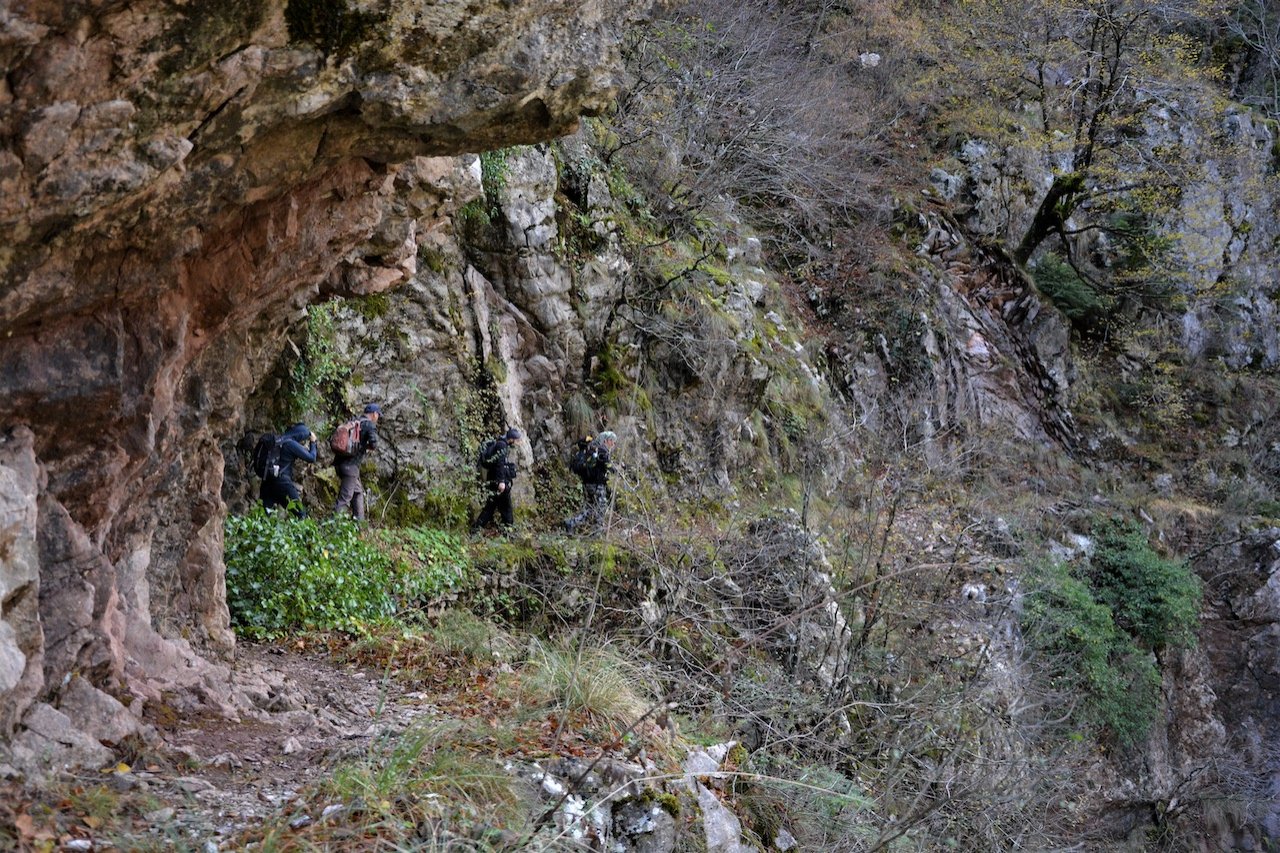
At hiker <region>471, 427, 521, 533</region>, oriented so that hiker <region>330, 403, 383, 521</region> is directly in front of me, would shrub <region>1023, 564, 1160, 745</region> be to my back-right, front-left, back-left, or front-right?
back-left

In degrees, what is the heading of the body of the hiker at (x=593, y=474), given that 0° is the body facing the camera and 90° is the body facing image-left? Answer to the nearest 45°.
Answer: approximately 270°

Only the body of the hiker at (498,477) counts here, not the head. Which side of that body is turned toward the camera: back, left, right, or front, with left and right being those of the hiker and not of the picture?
right

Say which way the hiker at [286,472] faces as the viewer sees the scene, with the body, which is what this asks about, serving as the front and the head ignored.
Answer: to the viewer's right

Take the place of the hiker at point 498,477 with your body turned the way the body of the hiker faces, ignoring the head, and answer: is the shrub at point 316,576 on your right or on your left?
on your right
